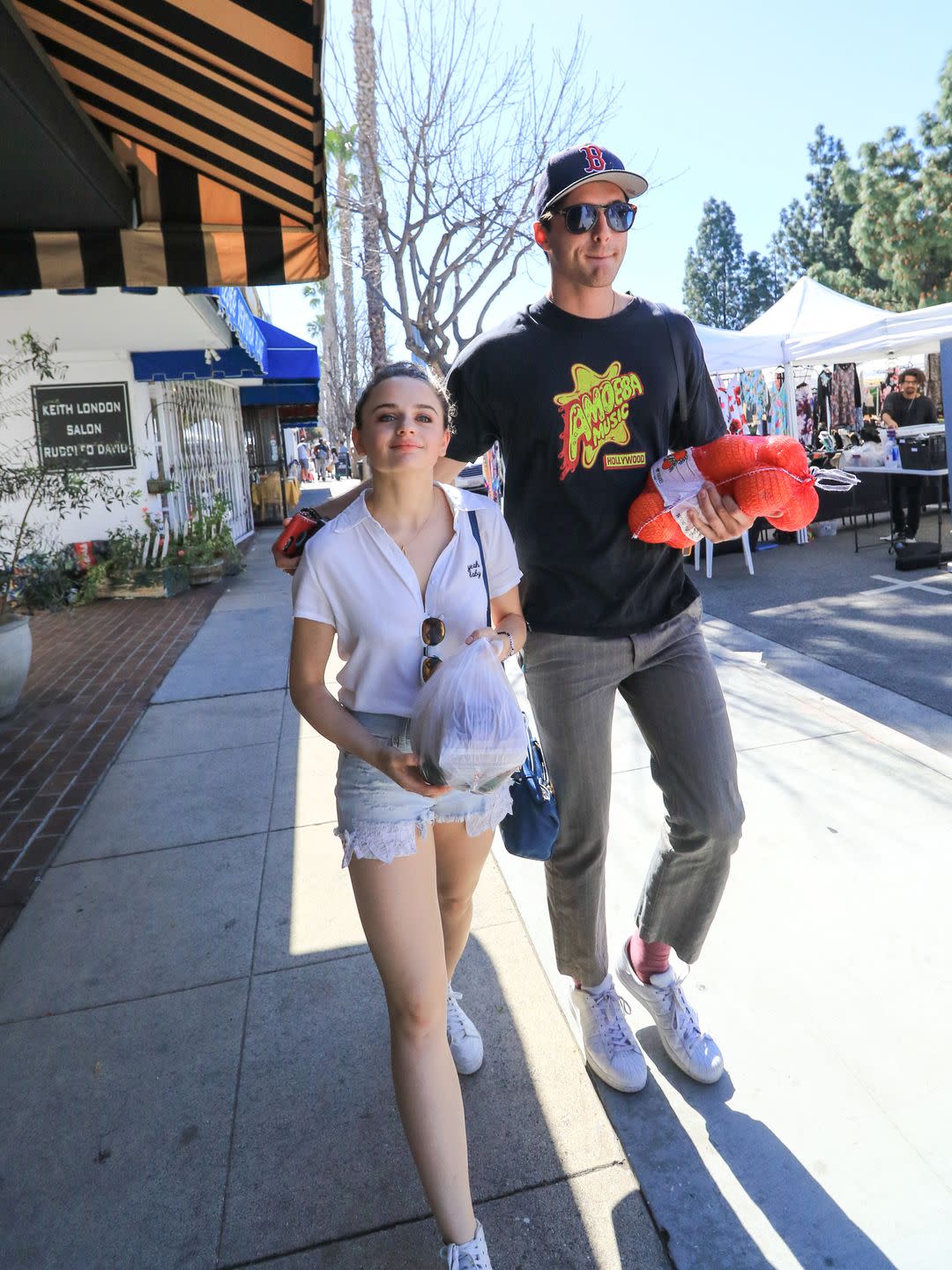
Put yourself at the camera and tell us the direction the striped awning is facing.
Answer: facing to the right of the viewer

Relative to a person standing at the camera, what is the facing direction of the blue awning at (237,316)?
facing to the right of the viewer

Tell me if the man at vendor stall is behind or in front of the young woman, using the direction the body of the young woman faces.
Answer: behind

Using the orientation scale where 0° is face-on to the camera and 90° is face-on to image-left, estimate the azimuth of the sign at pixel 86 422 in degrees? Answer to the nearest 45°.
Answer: approximately 0°

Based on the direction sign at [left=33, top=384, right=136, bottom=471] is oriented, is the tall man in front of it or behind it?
in front

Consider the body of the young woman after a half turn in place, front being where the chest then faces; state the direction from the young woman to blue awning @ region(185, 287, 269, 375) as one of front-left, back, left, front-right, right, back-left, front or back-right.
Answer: front

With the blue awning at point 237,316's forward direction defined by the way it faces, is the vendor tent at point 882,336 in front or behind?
in front
